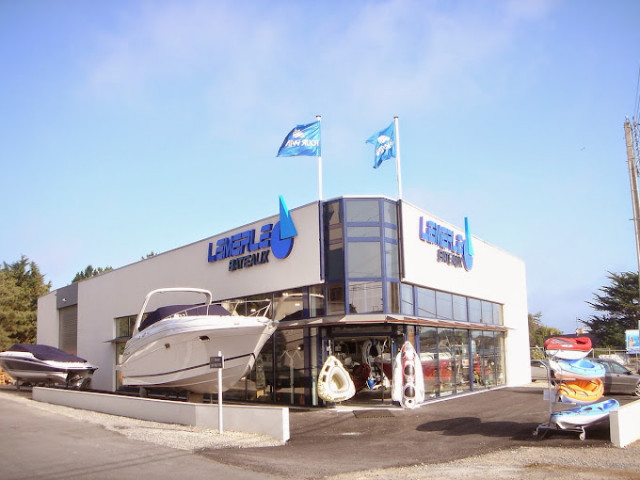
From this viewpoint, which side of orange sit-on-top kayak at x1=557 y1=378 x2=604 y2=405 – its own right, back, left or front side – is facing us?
right

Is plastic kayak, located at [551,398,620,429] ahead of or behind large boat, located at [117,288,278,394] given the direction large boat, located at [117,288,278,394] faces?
ahead

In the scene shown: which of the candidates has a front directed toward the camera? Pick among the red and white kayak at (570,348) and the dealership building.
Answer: the dealership building

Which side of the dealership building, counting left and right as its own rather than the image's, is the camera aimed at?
front

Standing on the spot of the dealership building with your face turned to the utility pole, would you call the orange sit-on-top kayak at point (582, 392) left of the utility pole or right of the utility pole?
right

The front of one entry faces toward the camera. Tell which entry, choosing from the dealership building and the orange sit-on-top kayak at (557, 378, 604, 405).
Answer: the dealership building

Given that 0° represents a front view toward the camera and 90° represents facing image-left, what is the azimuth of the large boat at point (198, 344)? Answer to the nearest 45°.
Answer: approximately 315°

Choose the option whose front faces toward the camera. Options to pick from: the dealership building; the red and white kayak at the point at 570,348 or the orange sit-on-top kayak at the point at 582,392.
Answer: the dealership building

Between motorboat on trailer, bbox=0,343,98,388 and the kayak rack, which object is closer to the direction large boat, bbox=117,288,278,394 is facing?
the kayak rack

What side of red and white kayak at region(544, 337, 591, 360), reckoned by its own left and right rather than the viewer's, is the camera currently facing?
right
